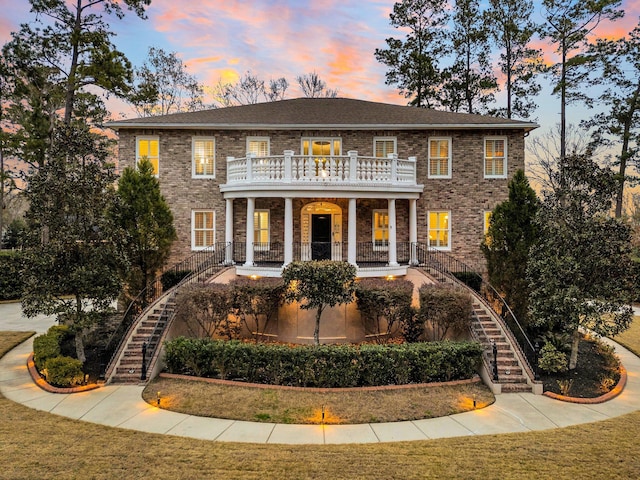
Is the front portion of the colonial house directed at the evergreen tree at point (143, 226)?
no

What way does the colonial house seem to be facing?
toward the camera

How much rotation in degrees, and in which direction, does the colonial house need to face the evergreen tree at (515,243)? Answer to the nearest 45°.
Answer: approximately 45° to its left

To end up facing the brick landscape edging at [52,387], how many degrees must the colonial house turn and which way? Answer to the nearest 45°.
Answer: approximately 45° to its right

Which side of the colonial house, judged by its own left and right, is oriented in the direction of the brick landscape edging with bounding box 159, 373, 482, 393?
front

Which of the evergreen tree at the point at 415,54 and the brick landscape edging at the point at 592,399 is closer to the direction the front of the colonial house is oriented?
the brick landscape edging

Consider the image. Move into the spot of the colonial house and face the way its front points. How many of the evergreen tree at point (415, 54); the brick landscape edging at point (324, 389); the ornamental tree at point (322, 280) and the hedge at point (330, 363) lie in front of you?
3

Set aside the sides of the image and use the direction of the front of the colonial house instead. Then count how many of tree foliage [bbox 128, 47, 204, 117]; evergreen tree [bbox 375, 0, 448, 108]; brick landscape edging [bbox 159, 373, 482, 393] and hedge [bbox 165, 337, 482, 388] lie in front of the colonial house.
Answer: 2

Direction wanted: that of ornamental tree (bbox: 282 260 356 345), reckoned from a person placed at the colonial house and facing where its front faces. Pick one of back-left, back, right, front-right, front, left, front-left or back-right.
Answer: front

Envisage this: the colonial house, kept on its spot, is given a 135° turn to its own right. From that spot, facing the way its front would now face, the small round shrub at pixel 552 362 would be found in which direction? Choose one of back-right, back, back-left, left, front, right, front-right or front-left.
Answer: back

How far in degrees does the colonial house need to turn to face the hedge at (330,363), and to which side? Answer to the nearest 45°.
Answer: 0° — it already faces it

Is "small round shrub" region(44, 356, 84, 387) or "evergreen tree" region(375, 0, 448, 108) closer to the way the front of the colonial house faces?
the small round shrub

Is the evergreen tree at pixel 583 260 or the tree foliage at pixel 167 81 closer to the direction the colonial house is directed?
the evergreen tree

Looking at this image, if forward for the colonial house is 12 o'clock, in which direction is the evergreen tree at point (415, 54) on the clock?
The evergreen tree is roughly at 7 o'clock from the colonial house.

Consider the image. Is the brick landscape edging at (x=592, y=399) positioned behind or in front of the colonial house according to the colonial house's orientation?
in front

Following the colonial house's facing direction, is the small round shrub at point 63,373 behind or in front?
in front

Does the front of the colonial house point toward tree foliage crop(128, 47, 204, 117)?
no

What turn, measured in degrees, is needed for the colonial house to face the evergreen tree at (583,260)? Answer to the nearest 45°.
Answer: approximately 45° to its left

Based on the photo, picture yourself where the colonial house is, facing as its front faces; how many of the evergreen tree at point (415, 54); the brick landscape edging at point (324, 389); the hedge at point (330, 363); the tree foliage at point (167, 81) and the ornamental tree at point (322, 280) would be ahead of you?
3
